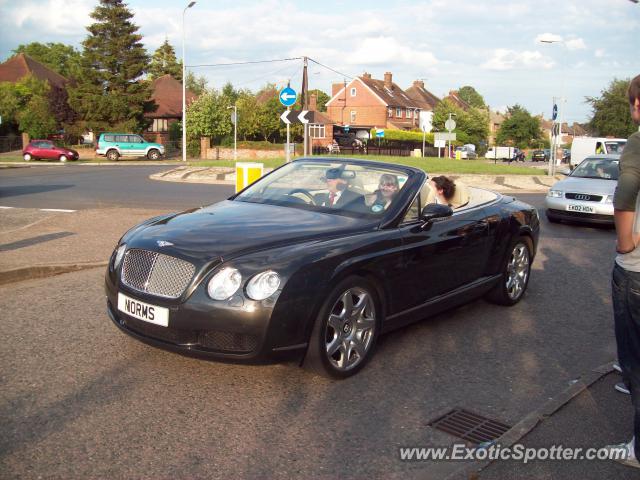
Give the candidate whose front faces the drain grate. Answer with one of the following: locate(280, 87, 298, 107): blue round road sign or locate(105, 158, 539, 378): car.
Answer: the blue round road sign

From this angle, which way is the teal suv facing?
to the viewer's right

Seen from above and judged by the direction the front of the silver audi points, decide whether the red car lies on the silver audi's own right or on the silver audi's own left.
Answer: on the silver audi's own right

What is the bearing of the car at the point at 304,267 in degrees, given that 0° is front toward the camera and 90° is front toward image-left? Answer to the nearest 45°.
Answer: approximately 45°

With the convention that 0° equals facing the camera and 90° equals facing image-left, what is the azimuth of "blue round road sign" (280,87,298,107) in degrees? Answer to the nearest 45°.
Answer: approximately 0°

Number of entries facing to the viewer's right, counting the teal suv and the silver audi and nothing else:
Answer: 1

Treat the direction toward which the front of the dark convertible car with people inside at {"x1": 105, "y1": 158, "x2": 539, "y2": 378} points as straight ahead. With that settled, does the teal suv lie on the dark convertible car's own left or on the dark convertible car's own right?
on the dark convertible car's own right

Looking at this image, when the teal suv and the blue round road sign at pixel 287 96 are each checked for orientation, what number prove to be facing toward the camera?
1

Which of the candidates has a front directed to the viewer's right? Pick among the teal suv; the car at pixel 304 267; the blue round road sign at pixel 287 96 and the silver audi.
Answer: the teal suv

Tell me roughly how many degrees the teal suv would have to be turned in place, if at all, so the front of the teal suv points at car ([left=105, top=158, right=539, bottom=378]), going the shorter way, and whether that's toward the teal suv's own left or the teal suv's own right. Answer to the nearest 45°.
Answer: approximately 90° to the teal suv's own right
